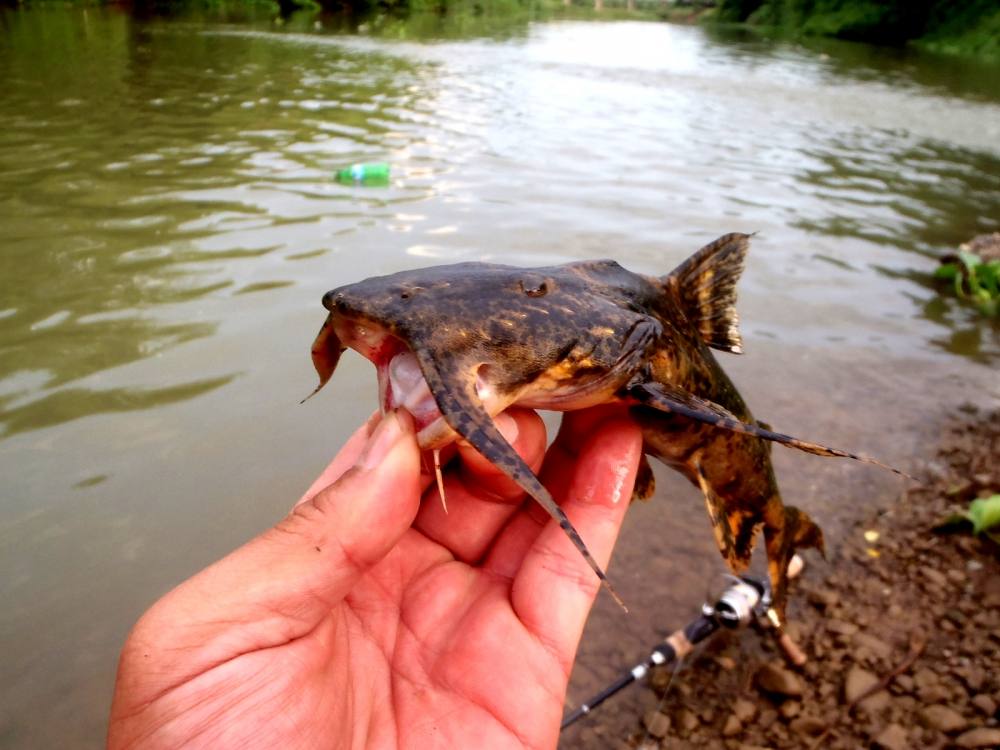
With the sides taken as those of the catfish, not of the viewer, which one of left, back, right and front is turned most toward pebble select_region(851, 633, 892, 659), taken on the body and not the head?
back

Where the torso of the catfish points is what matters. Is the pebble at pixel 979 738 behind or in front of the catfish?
behind

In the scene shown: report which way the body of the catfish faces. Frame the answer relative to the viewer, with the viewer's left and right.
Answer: facing the viewer and to the left of the viewer

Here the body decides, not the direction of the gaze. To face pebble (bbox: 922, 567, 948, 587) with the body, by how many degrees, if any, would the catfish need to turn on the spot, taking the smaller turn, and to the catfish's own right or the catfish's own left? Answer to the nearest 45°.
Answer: approximately 180°

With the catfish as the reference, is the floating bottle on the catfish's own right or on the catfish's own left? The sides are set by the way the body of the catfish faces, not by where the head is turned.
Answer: on the catfish's own right

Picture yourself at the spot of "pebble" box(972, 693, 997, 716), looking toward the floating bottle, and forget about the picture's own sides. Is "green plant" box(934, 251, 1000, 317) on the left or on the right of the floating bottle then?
right

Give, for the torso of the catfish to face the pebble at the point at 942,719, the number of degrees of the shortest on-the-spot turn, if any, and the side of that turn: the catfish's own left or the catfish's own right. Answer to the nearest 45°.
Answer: approximately 135° to the catfish's own left

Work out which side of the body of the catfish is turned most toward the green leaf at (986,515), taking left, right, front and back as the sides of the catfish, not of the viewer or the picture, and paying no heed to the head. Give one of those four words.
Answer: back
